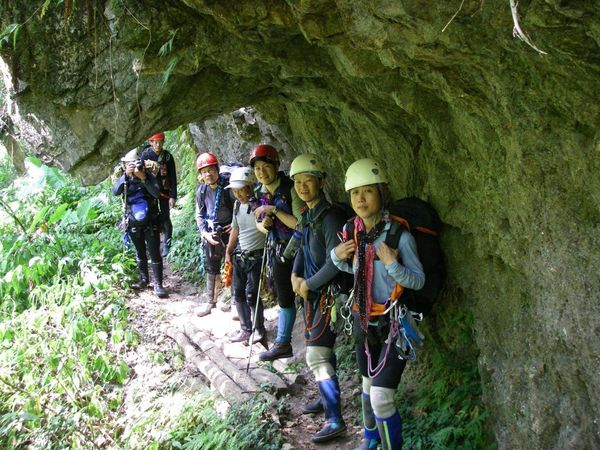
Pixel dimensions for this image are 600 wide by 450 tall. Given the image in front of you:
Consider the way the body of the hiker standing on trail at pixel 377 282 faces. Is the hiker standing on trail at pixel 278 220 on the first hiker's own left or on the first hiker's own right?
on the first hiker's own right

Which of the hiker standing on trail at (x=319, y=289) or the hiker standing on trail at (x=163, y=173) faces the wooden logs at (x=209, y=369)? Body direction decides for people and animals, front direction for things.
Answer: the hiker standing on trail at (x=163, y=173)

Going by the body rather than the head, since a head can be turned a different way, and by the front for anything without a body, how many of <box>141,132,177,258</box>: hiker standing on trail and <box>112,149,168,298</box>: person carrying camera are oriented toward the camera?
2

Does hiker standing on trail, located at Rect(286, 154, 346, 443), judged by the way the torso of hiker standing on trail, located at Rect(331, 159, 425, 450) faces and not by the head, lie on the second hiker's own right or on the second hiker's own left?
on the second hiker's own right

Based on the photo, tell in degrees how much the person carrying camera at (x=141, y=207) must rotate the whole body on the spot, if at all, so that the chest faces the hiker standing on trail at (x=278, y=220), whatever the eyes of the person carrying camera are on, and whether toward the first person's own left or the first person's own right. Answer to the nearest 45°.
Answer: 0° — they already face them

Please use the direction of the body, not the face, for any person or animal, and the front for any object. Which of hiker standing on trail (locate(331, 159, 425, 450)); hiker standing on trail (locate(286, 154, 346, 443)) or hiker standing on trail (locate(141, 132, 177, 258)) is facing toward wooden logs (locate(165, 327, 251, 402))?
hiker standing on trail (locate(141, 132, 177, 258))

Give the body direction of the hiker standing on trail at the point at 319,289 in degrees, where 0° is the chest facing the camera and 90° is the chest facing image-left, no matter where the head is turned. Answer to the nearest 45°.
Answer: approximately 45°

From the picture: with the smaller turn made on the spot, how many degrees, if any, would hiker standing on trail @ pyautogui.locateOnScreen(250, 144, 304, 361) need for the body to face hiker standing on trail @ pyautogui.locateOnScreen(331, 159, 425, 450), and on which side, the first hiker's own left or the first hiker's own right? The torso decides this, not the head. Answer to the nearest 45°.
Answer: approximately 45° to the first hiker's own left

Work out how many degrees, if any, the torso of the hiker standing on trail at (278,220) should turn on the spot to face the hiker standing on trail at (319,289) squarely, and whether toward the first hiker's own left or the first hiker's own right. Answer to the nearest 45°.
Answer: approximately 45° to the first hiker's own left

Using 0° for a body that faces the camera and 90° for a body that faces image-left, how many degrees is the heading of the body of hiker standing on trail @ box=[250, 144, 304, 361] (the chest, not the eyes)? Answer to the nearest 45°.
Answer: approximately 45°

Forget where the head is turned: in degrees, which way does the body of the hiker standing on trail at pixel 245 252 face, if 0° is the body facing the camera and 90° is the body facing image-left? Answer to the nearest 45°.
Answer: approximately 45°

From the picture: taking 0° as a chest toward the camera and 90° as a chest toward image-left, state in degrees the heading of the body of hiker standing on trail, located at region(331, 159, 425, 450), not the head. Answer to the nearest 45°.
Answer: approximately 45°

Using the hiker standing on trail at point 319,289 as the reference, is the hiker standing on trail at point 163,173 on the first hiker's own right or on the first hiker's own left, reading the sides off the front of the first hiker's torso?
on the first hiker's own right

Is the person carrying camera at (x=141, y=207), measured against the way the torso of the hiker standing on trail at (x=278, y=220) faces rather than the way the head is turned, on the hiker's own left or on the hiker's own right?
on the hiker's own right
